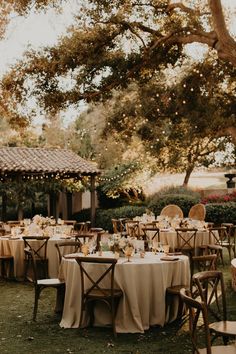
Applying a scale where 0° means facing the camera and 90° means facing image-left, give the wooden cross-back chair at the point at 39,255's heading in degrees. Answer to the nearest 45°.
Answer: approximately 180°

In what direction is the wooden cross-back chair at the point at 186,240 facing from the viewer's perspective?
away from the camera

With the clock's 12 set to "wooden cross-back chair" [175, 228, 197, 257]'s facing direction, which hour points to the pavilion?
The pavilion is roughly at 11 o'clock from the wooden cross-back chair.

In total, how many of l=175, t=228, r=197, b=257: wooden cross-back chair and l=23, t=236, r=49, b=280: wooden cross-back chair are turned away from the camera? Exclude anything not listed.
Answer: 2

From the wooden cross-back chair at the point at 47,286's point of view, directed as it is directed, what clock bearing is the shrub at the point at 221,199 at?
The shrub is roughly at 10 o'clock from the wooden cross-back chair.

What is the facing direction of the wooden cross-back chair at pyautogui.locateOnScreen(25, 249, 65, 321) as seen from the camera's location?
facing to the right of the viewer

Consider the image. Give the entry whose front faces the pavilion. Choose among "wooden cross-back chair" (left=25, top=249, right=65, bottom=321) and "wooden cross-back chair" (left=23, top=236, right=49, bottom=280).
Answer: "wooden cross-back chair" (left=23, top=236, right=49, bottom=280)

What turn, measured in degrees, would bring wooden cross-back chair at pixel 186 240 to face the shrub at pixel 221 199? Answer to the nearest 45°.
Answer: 0° — it already faces it

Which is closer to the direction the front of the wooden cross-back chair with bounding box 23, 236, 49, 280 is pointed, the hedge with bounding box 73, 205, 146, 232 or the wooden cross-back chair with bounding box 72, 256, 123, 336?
the hedge
